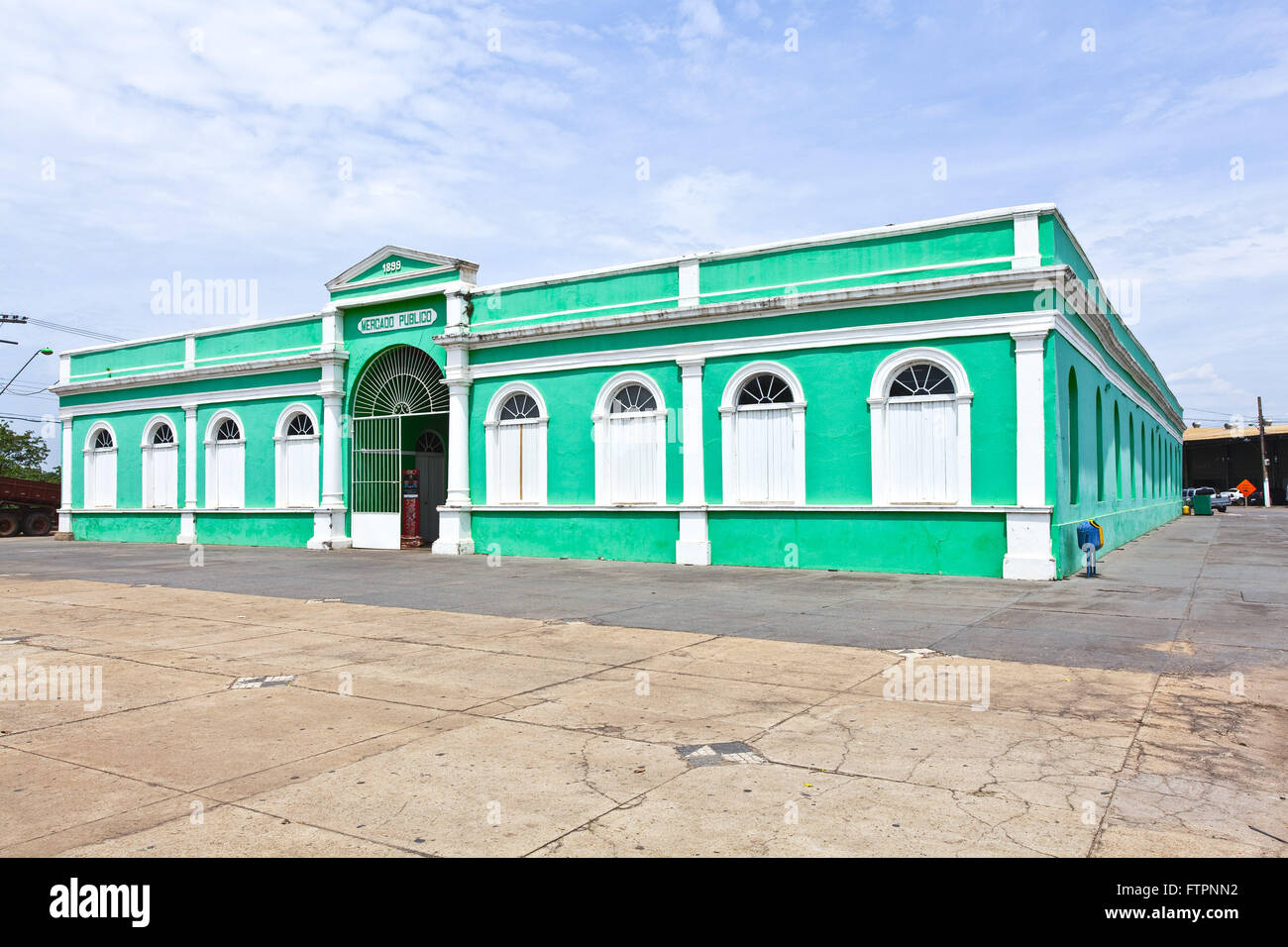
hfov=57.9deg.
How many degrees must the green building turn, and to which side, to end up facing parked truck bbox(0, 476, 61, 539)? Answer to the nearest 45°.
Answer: approximately 90° to its right

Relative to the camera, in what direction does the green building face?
facing the viewer and to the left of the viewer
